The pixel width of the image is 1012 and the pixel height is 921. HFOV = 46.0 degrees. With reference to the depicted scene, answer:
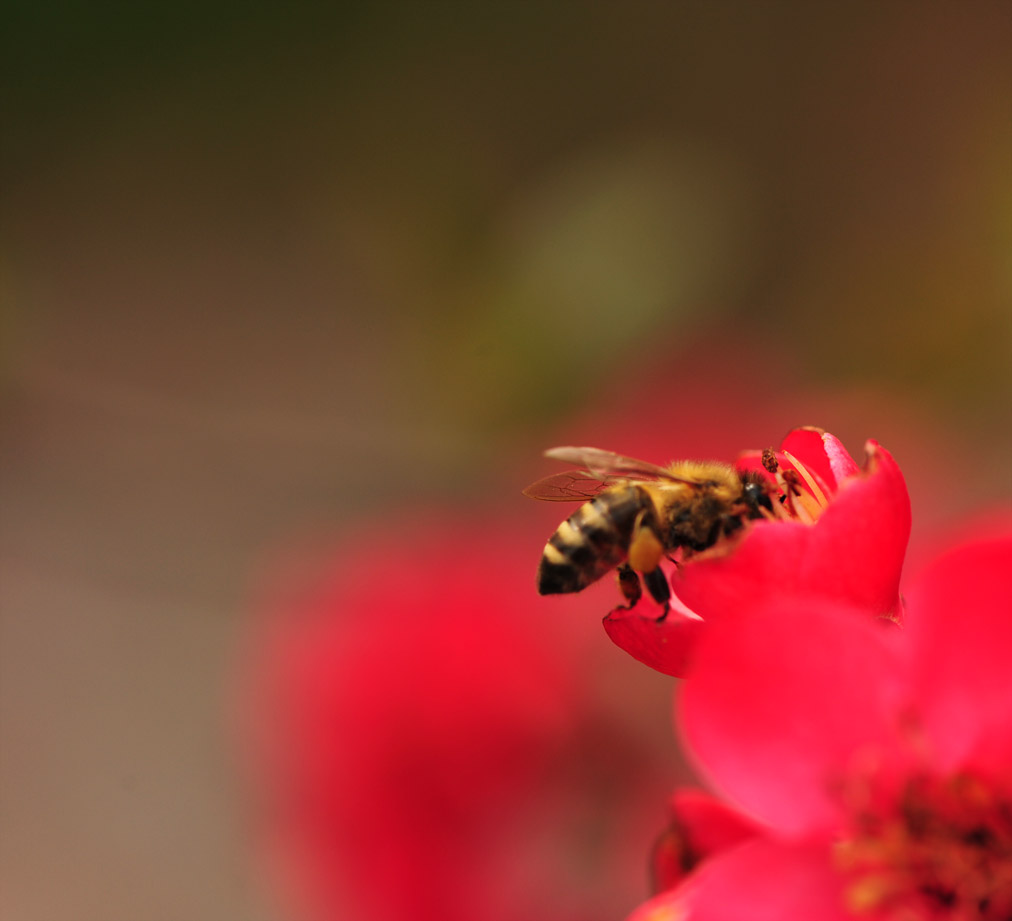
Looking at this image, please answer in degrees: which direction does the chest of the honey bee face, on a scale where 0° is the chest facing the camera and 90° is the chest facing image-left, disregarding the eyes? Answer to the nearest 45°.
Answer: approximately 270°
